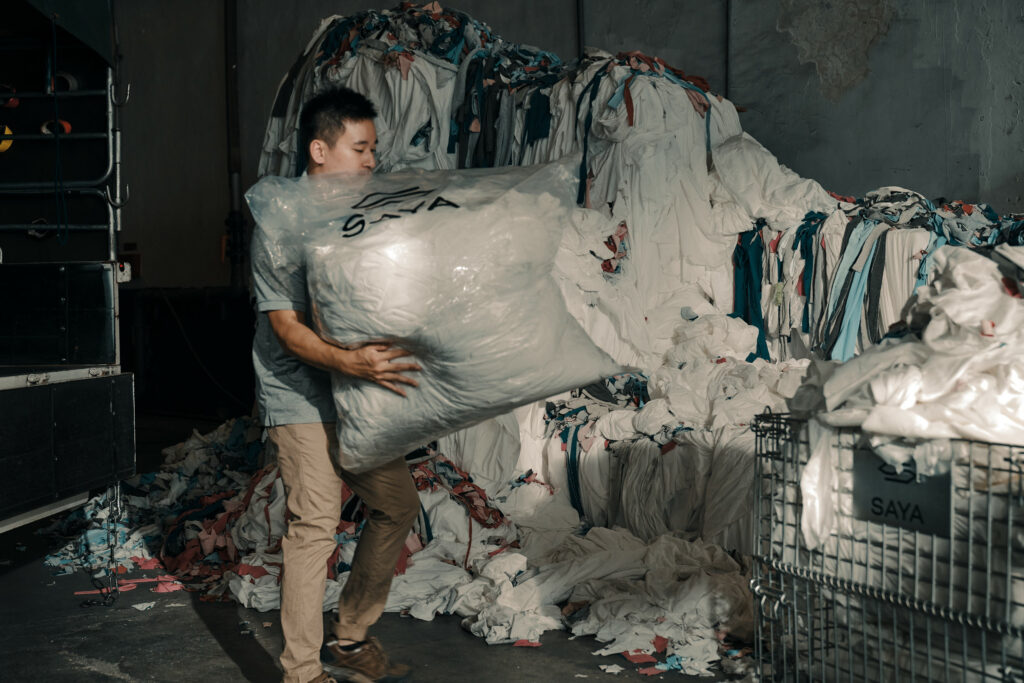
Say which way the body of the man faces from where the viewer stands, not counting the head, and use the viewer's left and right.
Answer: facing to the right of the viewer

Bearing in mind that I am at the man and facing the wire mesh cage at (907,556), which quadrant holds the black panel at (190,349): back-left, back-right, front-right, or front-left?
back-left

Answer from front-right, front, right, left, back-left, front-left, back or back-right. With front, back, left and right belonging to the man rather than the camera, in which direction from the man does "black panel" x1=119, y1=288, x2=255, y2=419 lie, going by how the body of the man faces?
left

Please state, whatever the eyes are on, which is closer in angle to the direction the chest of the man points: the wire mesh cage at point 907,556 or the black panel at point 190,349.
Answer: the wire mesh cage

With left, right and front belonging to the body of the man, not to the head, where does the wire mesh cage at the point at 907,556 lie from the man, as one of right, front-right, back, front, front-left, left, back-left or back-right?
front-right
